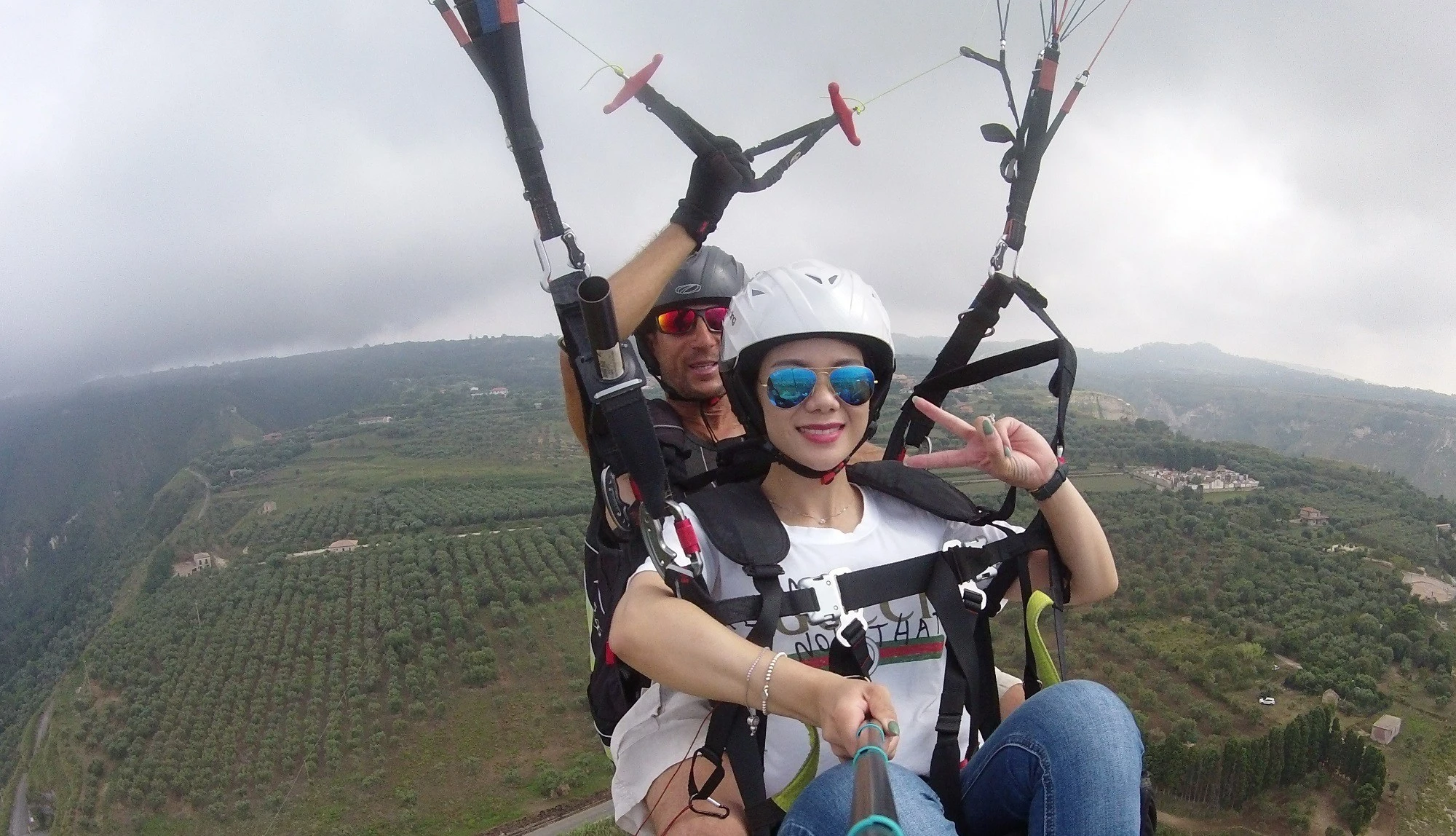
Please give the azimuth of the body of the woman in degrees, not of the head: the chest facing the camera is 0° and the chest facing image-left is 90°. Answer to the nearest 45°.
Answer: approximately 0°
